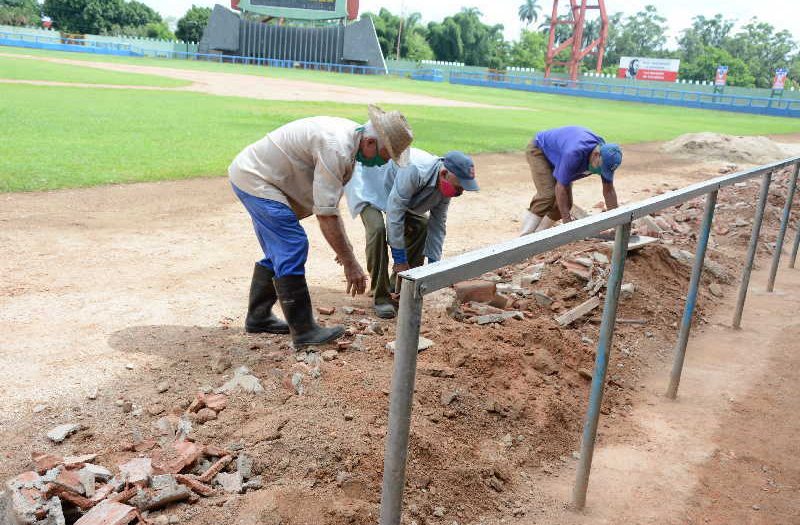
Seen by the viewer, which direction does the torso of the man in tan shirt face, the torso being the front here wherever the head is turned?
to the viewer's right

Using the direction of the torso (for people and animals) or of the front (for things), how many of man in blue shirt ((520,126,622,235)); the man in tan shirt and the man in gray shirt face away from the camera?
0

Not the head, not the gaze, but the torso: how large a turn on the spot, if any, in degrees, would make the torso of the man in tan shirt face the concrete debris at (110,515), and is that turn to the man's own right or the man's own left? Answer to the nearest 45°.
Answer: approximately 90° to the man's own right

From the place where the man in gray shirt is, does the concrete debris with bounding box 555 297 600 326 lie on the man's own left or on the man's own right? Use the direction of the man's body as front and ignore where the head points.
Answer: on the man's own left

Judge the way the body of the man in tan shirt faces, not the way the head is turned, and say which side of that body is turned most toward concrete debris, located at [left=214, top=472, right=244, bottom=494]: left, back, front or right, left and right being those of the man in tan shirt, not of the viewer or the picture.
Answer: right

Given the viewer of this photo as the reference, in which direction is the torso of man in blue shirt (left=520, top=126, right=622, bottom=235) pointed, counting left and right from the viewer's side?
facing the viewer and to the right of the viewer

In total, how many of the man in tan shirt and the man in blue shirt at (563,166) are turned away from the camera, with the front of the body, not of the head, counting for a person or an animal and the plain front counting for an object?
0

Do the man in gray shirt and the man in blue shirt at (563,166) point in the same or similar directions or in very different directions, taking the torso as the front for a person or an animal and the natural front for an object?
same or similar directions

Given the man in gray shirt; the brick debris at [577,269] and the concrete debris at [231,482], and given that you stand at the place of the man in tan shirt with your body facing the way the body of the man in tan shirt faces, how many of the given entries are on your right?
1

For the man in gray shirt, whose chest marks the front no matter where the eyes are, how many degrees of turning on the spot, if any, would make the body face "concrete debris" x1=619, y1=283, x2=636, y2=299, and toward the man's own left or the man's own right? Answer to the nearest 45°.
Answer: approximately 45° to the man's own left

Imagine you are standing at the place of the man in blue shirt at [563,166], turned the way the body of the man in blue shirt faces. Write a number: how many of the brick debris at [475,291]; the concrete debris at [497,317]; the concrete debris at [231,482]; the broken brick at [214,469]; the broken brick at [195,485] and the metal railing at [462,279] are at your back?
0

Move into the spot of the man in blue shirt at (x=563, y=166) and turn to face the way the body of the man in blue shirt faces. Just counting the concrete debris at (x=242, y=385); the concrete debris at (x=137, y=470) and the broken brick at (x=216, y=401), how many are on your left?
0

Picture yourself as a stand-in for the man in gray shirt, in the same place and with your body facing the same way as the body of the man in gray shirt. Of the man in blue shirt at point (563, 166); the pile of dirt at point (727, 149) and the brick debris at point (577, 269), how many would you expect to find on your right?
0

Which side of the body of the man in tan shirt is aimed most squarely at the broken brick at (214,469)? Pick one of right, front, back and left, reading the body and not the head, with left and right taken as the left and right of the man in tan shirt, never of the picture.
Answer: right

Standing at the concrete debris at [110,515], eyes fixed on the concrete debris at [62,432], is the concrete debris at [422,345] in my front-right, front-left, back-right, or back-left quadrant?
front-right
